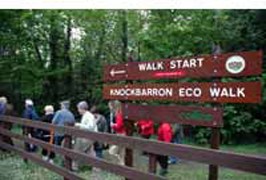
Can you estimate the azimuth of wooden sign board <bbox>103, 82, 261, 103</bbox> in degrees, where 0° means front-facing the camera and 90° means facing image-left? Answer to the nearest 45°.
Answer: approximately 45°
